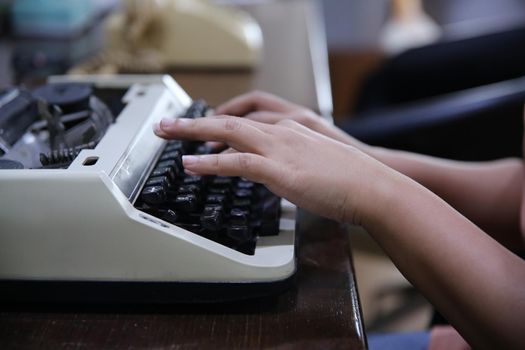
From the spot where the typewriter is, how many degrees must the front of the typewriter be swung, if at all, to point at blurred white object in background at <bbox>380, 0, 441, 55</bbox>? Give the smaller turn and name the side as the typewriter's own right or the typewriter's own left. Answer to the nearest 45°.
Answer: approximately 45° to the typewriter's own left

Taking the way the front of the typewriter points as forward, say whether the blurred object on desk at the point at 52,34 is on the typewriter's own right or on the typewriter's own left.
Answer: on the typewriter's own left

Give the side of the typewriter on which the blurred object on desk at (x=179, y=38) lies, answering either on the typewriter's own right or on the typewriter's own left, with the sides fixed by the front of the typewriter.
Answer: on the typewriter's own left

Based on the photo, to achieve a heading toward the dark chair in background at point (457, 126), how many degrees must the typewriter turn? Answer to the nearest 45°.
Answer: approximately 45° to its left

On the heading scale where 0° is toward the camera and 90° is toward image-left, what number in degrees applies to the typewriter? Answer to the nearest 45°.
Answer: approximately 270°

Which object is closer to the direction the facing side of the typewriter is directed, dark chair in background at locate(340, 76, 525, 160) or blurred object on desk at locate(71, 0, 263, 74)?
the dark chair in background
